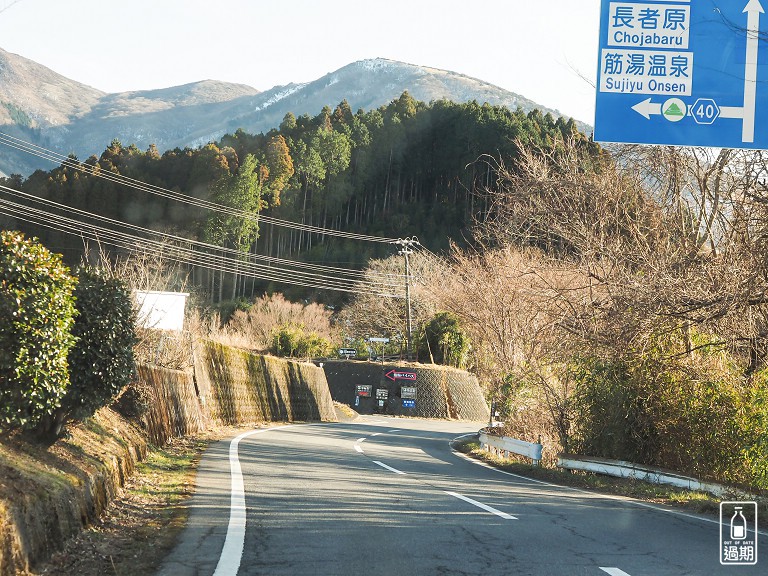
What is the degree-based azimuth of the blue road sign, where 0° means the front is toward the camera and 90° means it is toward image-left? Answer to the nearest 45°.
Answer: approximately 0°

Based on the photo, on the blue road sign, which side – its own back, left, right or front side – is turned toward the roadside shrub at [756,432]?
back

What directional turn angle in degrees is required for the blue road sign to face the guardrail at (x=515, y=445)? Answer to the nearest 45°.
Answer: approximately 180°

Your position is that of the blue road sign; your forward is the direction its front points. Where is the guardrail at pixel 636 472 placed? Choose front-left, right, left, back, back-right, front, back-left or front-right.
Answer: back

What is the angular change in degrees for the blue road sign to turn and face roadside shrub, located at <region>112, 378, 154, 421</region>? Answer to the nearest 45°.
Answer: approximately 90° to its right

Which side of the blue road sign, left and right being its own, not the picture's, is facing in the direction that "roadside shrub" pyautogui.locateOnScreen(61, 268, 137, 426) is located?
right

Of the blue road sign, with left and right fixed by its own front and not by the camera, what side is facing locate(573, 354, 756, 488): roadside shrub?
back
